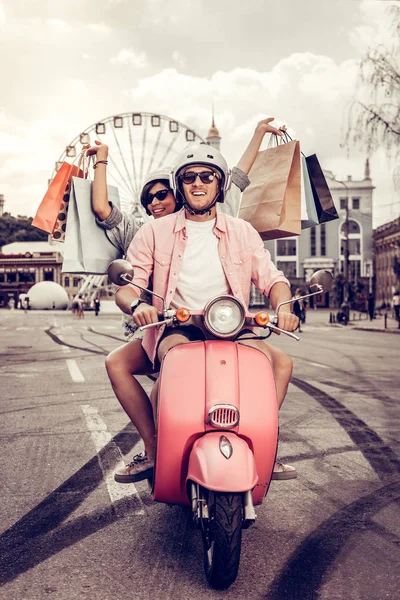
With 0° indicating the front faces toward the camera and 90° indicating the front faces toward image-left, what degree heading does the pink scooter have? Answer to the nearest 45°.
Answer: approximately 0°

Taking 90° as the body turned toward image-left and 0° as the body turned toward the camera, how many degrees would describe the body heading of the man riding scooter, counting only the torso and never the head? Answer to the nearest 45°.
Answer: approximately 0°
